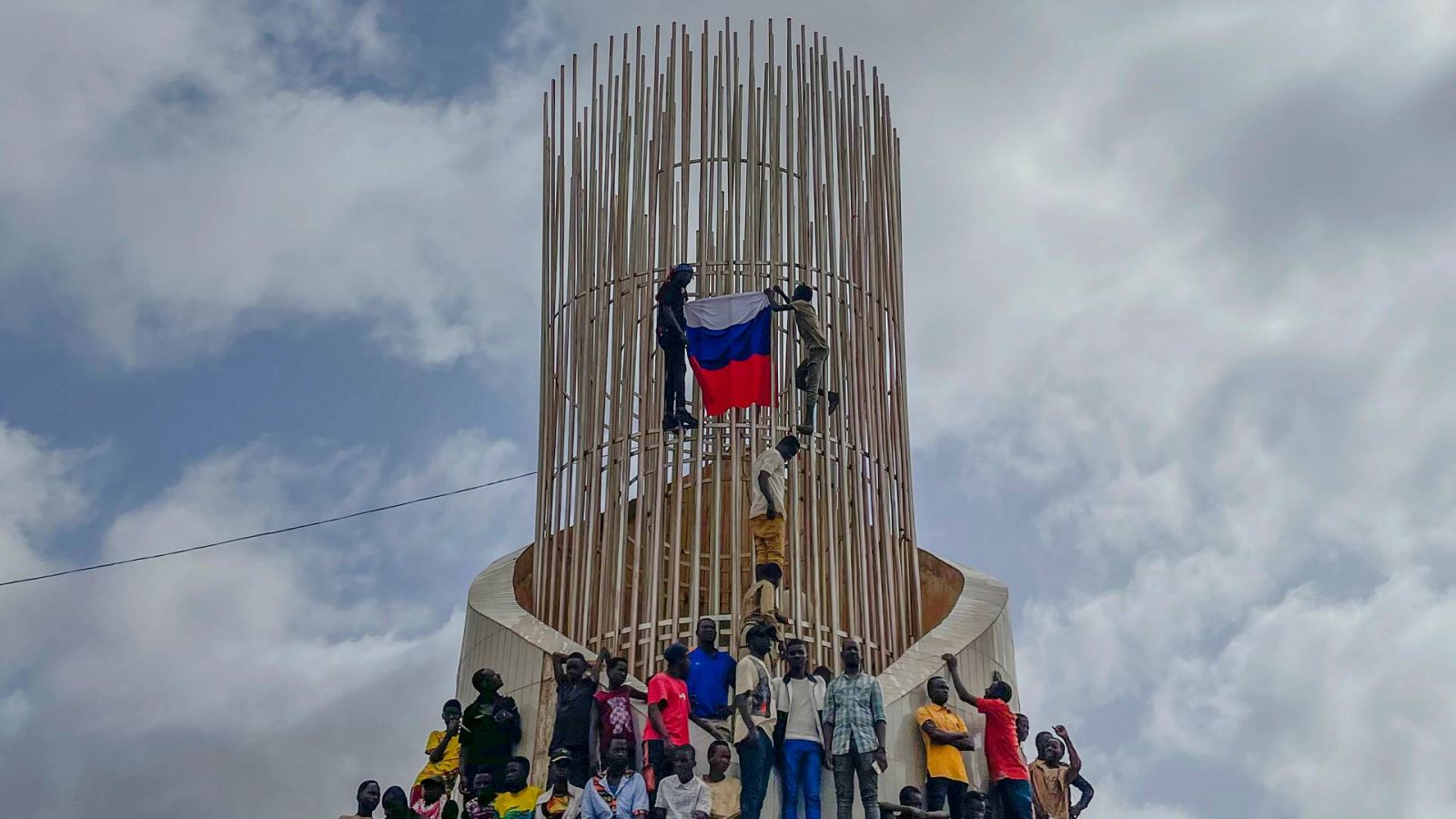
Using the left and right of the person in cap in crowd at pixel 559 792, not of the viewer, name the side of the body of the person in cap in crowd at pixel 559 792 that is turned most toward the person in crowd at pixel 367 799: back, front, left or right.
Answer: right

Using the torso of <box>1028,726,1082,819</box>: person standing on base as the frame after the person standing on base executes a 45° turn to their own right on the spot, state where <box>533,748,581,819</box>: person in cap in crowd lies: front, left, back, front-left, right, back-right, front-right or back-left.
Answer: front

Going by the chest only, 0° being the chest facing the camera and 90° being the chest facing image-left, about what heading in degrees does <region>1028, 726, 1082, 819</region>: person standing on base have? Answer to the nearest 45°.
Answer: approximately 0°

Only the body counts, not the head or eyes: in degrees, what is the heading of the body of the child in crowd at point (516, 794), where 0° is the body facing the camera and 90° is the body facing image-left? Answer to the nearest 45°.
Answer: approximately 0°

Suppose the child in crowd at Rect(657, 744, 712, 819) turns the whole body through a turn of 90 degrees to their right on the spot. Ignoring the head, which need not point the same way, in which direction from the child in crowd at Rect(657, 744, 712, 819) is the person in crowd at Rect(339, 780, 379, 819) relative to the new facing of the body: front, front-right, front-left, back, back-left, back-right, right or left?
front

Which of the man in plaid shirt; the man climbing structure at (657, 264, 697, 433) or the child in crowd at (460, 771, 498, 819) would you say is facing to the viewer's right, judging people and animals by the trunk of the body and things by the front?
the man climbing structure

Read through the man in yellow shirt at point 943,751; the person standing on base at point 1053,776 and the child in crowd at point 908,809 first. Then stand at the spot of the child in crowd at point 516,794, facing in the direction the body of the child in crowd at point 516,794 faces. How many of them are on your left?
3

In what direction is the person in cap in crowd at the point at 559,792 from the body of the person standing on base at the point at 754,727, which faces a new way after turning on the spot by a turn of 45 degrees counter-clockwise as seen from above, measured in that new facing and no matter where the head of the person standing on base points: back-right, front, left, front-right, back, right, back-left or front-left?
back

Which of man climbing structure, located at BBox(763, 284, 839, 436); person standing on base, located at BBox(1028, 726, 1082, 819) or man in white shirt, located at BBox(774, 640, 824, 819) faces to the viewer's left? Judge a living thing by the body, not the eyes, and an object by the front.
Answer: the man climbing structure

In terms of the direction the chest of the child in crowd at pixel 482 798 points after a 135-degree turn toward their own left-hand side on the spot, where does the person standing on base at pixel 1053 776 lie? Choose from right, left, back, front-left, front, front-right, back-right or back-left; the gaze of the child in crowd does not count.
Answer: front-right
